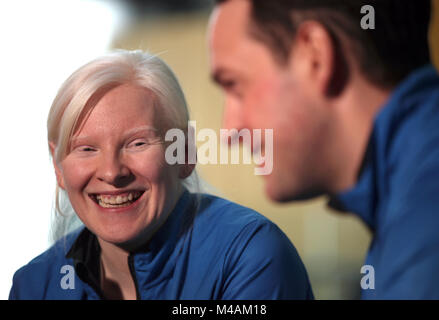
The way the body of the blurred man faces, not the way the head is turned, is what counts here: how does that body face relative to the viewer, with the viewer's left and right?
facing to the left of the viewer

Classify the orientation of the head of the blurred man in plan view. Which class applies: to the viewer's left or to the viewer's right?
to the viewer's left
